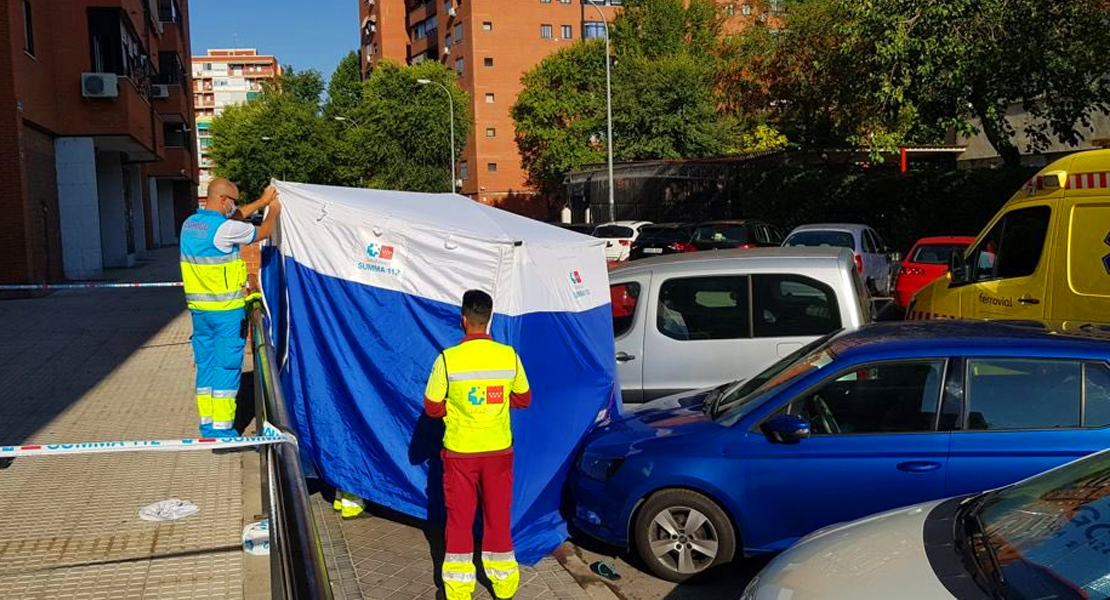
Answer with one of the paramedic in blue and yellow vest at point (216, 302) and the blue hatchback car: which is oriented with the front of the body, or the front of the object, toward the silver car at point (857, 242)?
the paramedic in blue and yellow vest

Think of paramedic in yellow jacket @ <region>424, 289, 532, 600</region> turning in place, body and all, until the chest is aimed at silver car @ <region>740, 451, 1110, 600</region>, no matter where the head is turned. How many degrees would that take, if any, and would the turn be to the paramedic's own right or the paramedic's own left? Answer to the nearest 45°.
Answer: approximately 135° to the paramedic's own right

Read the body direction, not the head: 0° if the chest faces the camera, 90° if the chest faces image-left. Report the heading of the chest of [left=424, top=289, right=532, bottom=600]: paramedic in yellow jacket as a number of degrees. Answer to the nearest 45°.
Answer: approximately 180°

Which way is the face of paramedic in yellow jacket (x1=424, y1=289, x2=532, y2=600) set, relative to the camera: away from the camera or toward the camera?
away from the camera

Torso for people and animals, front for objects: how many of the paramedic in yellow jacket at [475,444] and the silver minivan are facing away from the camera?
1

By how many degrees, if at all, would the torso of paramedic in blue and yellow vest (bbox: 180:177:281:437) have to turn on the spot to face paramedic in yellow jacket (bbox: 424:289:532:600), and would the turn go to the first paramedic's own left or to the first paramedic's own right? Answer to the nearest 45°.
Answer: approximately 90° to the first paramedic's own right

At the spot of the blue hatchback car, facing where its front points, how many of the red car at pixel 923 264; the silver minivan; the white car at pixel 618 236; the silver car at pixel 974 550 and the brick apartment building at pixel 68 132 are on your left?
1

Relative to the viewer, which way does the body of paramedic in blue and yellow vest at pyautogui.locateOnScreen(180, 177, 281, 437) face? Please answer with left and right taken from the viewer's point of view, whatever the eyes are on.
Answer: facing away from the viewer and to the right of the viewer

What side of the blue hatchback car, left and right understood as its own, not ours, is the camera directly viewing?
left

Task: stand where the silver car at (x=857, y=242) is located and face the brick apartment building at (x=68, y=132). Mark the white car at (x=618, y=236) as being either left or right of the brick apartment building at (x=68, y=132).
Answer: right

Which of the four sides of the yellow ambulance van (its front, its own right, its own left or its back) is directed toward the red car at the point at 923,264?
right

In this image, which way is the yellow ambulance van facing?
to the viewer's left
